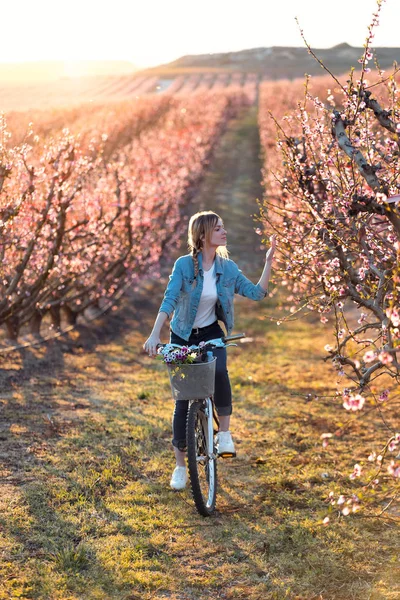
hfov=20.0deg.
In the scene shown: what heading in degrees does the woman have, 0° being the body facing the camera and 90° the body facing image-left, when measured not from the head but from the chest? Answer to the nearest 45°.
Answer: approximately 0°

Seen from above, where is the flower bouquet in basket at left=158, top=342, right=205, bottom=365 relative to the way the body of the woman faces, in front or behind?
in front

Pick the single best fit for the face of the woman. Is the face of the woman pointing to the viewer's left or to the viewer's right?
to the viewer's right

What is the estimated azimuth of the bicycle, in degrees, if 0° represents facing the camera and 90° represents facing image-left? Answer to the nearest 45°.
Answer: approximately 0°

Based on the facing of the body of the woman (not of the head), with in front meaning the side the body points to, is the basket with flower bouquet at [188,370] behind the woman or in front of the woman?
in front
